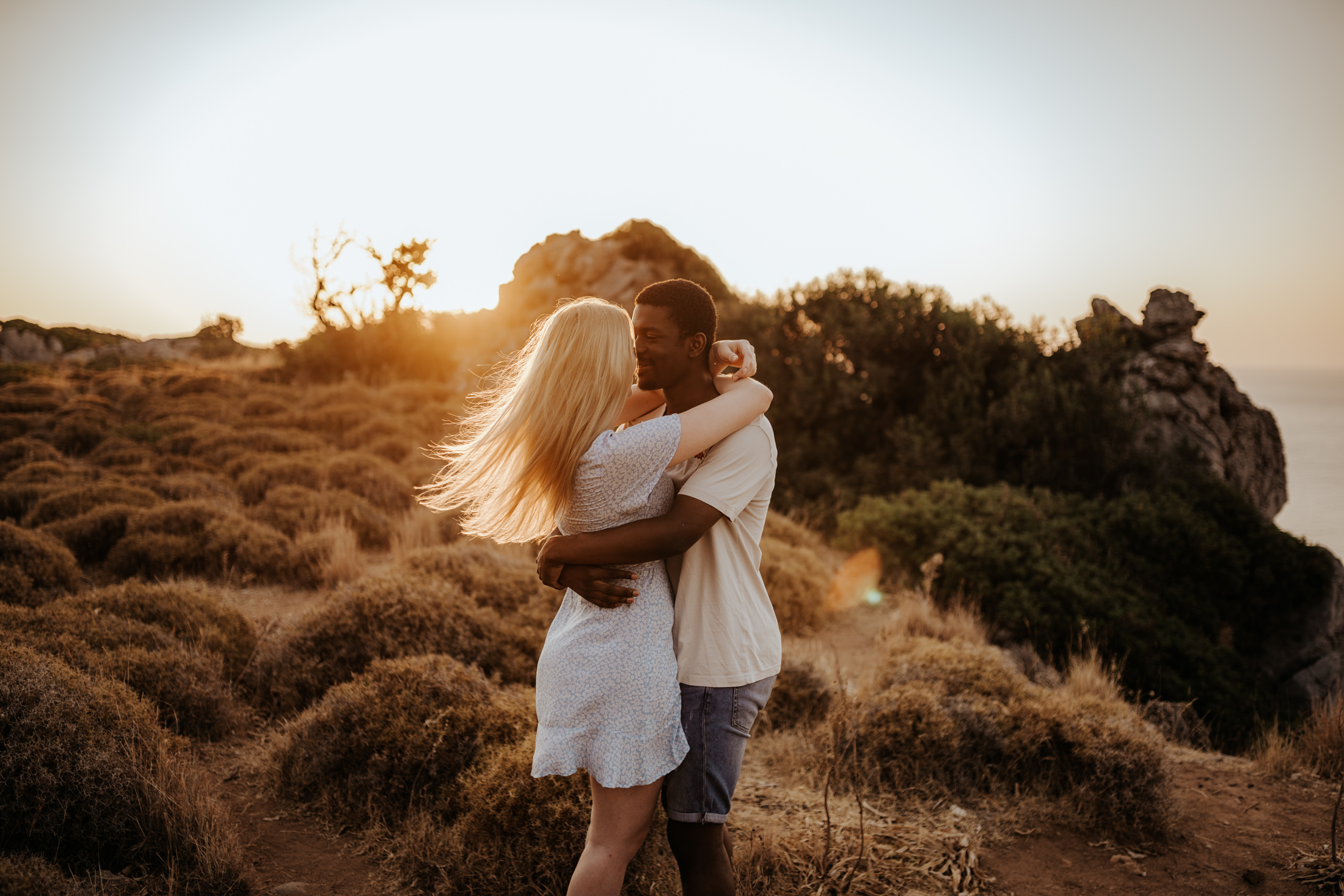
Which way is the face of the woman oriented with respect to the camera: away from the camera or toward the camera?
away from the camera

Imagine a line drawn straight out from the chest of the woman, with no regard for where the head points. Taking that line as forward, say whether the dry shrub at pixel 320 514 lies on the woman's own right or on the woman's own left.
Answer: on the woman's own left

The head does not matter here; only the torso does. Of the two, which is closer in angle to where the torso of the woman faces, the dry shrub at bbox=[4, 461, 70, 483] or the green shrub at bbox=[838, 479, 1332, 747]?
the green shrub

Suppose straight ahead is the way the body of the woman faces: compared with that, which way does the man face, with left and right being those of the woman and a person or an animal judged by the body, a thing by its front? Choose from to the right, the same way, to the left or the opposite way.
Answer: the opposite way

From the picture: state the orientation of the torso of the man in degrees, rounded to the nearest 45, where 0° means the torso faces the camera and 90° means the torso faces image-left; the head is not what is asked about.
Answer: approximately 90°

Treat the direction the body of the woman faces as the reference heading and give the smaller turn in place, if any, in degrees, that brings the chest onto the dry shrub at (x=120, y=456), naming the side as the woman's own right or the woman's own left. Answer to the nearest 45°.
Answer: approximately 135° to the woman's own left

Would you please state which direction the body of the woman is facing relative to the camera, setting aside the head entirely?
to the viewer's right

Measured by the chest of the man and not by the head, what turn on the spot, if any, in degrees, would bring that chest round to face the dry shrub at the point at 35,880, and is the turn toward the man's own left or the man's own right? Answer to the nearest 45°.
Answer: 0° — they already face it
